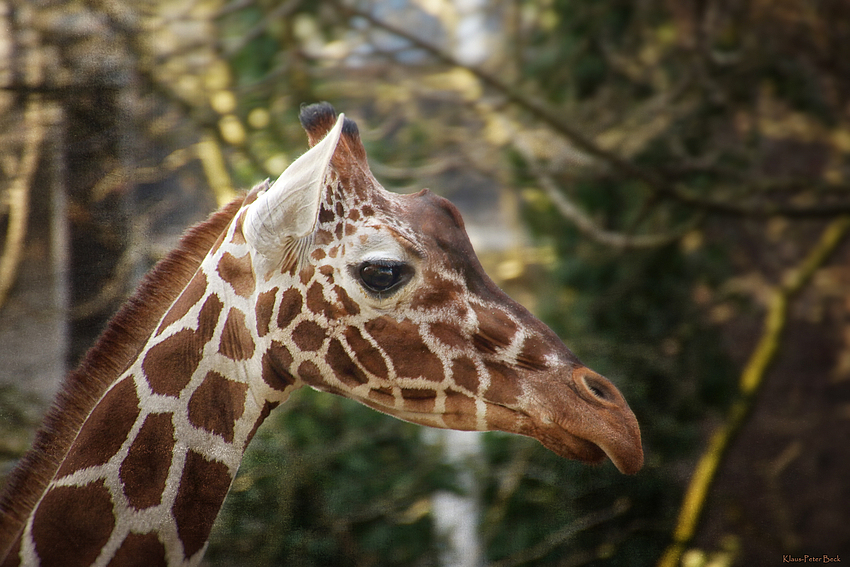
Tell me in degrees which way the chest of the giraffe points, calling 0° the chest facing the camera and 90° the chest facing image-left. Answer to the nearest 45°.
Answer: approximately 270°

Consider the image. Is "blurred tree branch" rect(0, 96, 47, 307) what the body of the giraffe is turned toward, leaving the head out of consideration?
no
